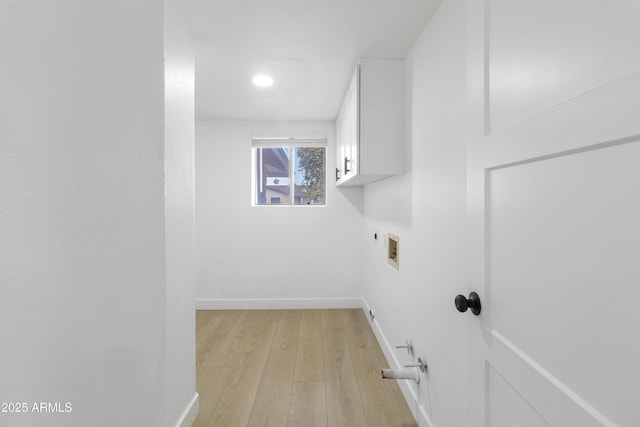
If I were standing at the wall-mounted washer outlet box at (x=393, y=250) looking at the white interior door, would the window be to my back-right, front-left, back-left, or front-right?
back-right

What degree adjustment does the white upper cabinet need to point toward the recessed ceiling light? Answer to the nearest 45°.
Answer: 0° — it already faces it

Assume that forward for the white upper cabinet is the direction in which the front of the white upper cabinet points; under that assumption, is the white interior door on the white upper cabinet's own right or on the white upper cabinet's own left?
on the white upper cabinet's own left

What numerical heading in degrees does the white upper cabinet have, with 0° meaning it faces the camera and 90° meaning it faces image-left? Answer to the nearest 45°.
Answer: approximately 90°

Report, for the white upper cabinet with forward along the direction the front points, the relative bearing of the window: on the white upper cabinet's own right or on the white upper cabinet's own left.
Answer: on the white upper cabinet's own right
